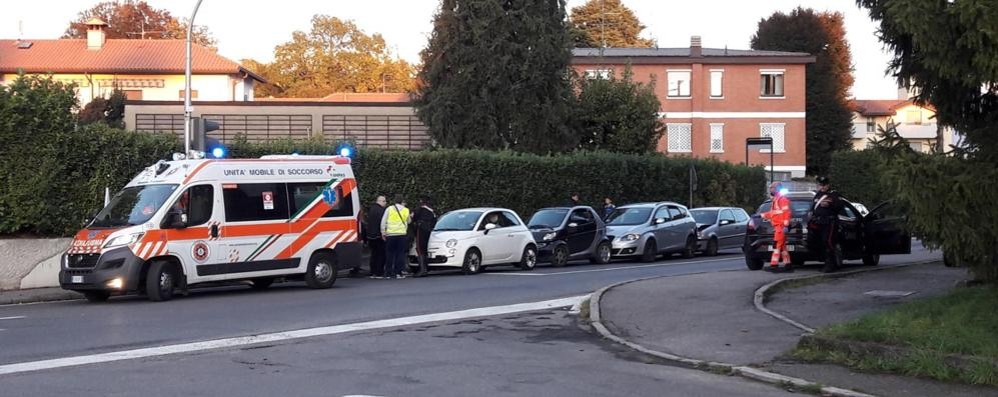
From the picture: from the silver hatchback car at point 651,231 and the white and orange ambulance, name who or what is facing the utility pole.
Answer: the silver hatchback car

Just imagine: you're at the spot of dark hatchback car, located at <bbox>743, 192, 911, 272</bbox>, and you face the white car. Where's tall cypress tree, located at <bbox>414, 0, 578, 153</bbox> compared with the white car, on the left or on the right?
right

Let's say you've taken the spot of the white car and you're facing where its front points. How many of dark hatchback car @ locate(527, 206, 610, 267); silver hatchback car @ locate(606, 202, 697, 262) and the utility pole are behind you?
2

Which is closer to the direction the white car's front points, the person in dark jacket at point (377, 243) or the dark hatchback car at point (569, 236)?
the person in dark jacket

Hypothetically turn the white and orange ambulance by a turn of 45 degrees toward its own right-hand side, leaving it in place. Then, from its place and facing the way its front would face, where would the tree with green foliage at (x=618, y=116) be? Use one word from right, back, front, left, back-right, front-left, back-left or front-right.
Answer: back-right

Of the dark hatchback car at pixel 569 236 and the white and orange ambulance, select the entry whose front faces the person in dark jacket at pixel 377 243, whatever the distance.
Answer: the dark hatchback car

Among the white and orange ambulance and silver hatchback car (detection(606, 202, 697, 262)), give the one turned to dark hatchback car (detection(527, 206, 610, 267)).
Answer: the silver hatchback car

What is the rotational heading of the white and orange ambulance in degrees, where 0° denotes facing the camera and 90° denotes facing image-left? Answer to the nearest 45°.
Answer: approximately 45°

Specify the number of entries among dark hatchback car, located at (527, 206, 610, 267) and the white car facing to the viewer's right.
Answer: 0

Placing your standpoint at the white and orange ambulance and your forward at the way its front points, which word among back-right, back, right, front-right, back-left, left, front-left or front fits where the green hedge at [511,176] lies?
back

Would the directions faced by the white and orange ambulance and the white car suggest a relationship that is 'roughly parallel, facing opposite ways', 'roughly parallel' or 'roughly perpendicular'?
roughly parallel

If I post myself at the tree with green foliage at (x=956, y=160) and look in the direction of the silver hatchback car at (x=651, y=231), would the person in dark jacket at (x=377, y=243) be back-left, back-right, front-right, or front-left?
front-left

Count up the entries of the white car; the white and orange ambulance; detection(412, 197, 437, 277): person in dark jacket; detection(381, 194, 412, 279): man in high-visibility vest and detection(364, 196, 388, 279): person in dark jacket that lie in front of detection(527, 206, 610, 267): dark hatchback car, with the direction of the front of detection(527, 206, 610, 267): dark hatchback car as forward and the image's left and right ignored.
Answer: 5

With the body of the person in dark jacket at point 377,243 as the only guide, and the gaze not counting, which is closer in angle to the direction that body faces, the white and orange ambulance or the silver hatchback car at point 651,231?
the silver hatchback car

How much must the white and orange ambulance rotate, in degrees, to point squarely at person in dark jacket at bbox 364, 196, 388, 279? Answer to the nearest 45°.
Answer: approximately 180°
